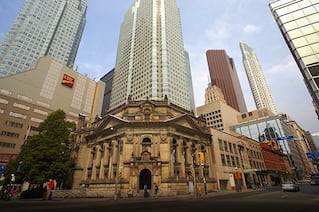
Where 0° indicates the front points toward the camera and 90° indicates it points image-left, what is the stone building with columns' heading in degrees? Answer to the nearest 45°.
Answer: approximately 0°

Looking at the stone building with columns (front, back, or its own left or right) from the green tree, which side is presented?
right
